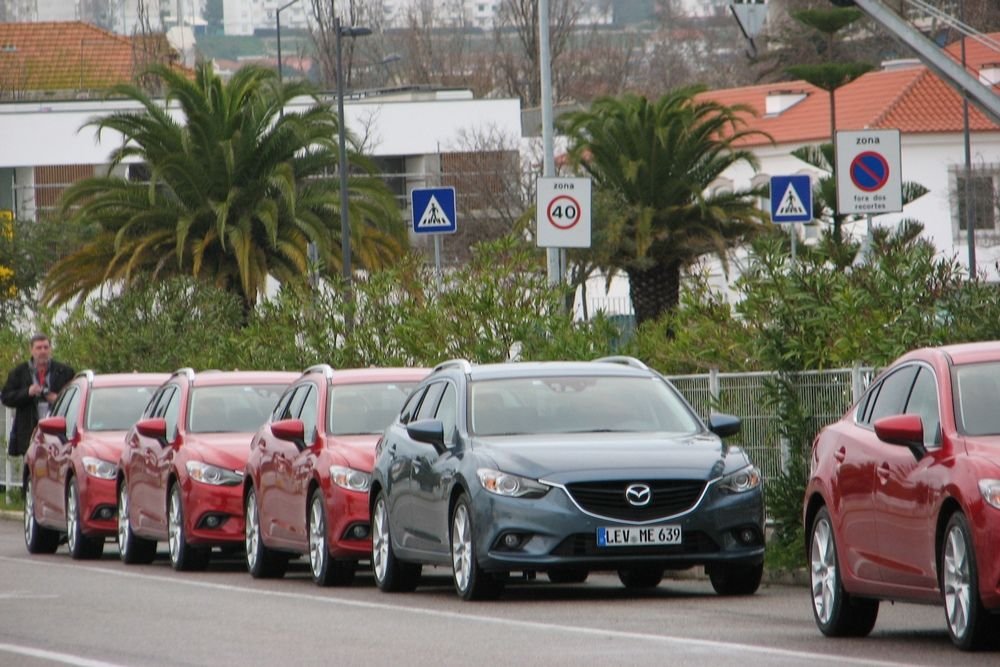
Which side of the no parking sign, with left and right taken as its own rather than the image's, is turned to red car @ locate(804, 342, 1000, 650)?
front

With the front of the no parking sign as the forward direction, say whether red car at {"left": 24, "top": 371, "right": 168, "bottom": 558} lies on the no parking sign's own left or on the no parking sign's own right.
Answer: on the no parking sign's own right

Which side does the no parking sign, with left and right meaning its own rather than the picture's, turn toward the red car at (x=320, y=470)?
front

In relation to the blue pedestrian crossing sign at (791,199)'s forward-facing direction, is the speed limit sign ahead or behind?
ahead

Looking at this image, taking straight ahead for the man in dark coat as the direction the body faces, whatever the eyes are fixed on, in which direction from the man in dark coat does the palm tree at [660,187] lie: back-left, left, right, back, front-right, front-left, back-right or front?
back-left

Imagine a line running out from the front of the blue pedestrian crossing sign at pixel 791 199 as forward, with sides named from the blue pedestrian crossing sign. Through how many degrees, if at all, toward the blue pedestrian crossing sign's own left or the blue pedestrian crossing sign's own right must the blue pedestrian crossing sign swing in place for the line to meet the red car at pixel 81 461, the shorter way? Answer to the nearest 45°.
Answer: approximately 45° to the blue pedestrian crossing sign's own right

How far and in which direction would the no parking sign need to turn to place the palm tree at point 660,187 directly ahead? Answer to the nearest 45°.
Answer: approximately 180°

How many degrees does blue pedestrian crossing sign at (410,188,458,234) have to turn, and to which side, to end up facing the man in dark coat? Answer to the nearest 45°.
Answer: approximately 90° to its right

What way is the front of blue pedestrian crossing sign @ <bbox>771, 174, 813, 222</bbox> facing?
toward the camera

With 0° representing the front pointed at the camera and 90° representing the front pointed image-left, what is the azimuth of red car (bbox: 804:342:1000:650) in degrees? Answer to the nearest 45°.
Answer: approximately 315°

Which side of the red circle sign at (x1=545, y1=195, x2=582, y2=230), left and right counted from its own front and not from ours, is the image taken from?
front
